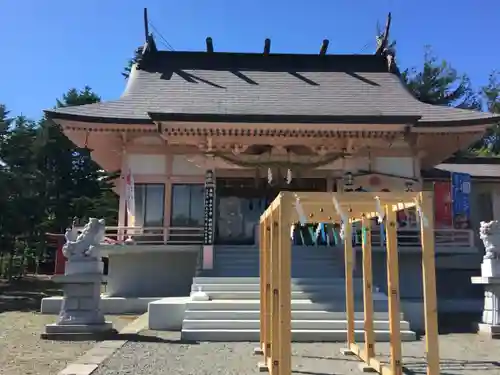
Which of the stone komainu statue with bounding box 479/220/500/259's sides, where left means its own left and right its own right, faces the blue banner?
right

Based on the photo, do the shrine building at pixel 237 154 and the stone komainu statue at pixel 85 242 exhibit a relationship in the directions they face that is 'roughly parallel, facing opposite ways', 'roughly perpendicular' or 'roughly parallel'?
roughly perpendicular

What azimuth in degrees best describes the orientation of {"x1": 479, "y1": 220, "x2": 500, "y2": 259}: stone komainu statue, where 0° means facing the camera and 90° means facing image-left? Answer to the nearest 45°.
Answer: approximately 90°

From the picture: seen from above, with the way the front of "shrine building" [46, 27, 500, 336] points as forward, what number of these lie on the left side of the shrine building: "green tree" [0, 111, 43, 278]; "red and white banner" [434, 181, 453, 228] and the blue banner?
2

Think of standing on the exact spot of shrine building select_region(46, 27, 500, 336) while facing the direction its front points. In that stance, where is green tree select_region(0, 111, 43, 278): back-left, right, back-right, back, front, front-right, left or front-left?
back-right

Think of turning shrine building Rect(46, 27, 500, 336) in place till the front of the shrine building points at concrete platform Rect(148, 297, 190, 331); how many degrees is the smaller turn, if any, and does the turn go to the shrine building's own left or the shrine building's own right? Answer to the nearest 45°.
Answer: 0° — it already faces it

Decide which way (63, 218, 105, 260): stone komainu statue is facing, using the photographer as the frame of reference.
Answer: facing to the right of the viewer

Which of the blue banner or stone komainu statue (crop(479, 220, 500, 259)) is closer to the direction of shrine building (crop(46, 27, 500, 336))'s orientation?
the stone komainu statue
